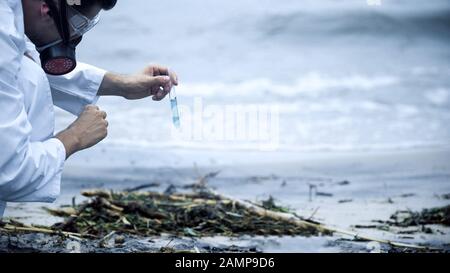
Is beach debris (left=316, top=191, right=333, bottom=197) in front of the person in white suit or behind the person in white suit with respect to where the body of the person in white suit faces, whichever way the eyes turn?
in front

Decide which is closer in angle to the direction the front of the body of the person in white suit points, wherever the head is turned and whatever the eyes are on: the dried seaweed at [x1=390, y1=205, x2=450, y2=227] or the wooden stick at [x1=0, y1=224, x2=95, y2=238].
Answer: the dried seaweed

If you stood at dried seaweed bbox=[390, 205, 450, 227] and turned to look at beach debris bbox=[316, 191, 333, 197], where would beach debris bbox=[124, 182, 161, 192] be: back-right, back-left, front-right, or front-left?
front-left

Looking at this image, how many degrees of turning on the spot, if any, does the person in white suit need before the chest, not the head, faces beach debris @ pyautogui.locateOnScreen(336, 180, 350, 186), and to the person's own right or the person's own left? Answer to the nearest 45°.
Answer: approximately 45° to the person's own left

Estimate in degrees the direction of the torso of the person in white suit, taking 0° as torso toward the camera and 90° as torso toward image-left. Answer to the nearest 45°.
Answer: approximately 270°

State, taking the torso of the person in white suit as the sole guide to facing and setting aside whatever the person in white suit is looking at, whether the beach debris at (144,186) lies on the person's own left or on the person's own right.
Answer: on the person's own left

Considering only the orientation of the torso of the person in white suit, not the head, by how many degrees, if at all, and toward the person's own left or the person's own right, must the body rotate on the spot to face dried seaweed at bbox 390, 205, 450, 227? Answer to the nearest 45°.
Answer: approximately 45° to the person's own left
